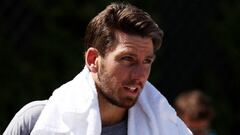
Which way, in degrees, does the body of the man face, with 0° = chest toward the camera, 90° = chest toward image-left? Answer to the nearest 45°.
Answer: approximately 315°
